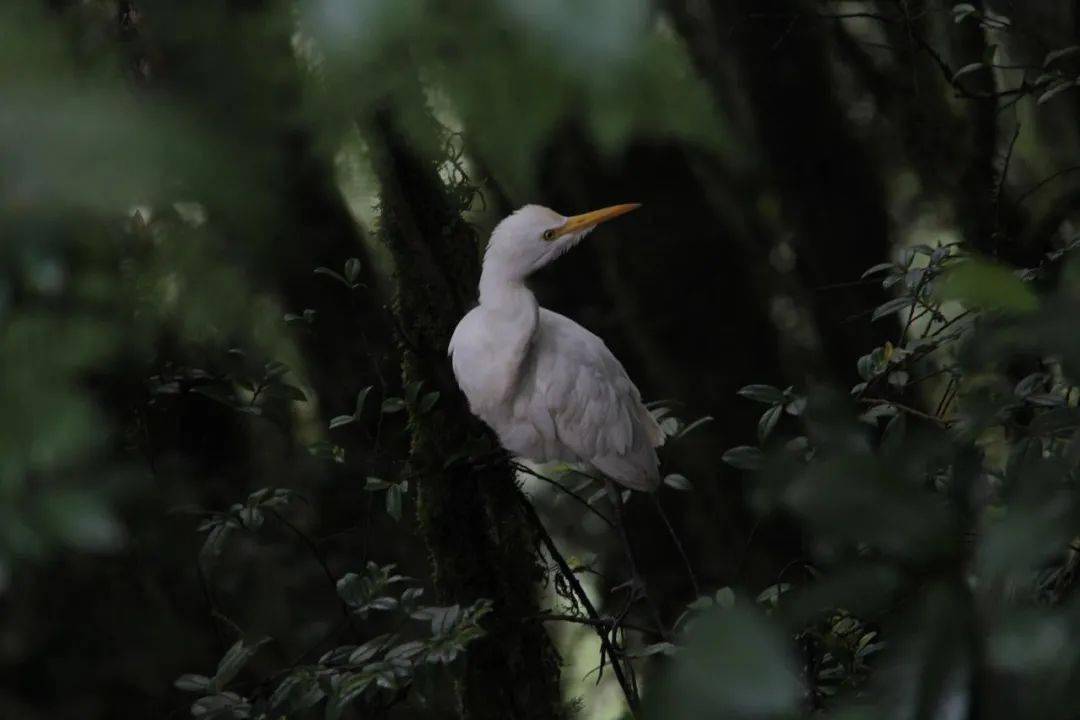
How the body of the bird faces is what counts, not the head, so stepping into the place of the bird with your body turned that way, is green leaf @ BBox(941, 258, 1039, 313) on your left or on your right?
on your left

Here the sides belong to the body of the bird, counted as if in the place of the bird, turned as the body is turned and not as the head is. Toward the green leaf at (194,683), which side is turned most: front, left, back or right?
front

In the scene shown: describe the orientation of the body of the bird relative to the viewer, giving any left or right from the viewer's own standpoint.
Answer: facing the viewer and to the left of the viewer
